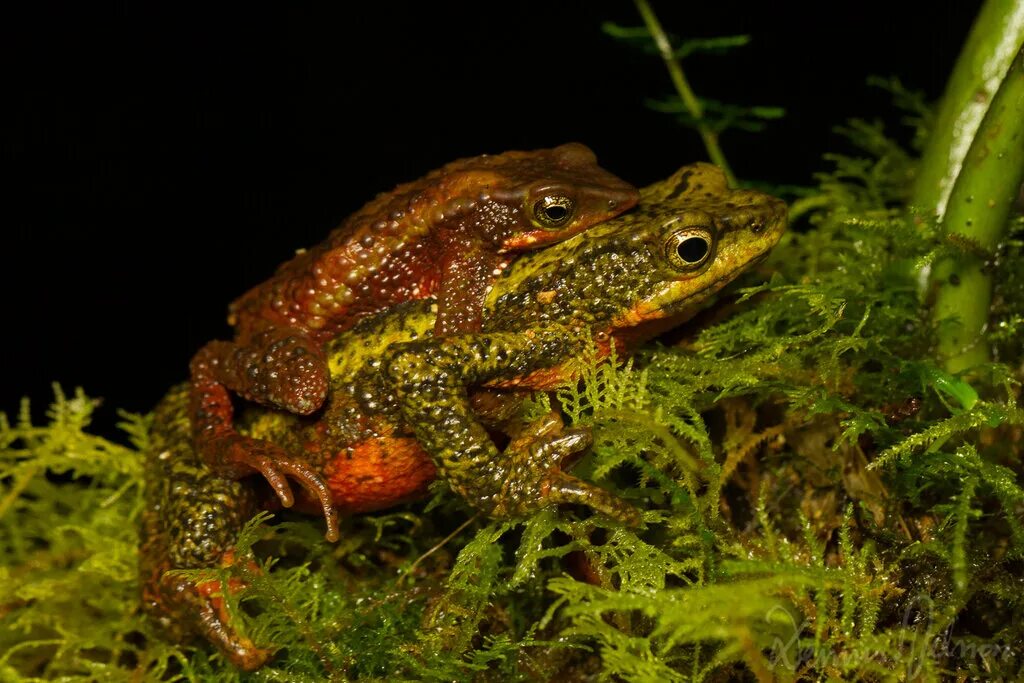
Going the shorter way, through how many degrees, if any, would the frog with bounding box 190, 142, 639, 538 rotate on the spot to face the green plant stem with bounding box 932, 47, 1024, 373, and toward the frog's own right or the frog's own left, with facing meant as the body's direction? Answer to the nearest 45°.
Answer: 0° — it already faces it

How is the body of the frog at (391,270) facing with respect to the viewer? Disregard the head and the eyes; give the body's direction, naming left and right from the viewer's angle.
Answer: facing to the right of the viewer

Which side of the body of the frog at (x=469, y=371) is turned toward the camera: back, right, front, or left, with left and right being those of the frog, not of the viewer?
right

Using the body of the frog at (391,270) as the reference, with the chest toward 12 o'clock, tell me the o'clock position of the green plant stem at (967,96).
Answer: The green plant stem is roughly at 12 o'clock from the frog.

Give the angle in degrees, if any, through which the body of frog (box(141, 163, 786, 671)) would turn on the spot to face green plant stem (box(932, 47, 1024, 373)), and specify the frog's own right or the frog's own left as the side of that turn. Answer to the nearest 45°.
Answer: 0° — it already faces it

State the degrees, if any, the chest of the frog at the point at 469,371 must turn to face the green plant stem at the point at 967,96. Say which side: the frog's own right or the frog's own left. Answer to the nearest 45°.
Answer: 0° — it already faces it

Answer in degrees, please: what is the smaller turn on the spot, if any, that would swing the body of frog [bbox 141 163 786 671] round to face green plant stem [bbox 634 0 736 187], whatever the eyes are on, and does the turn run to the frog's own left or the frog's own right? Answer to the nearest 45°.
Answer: approximately 45° to the frog's own left
